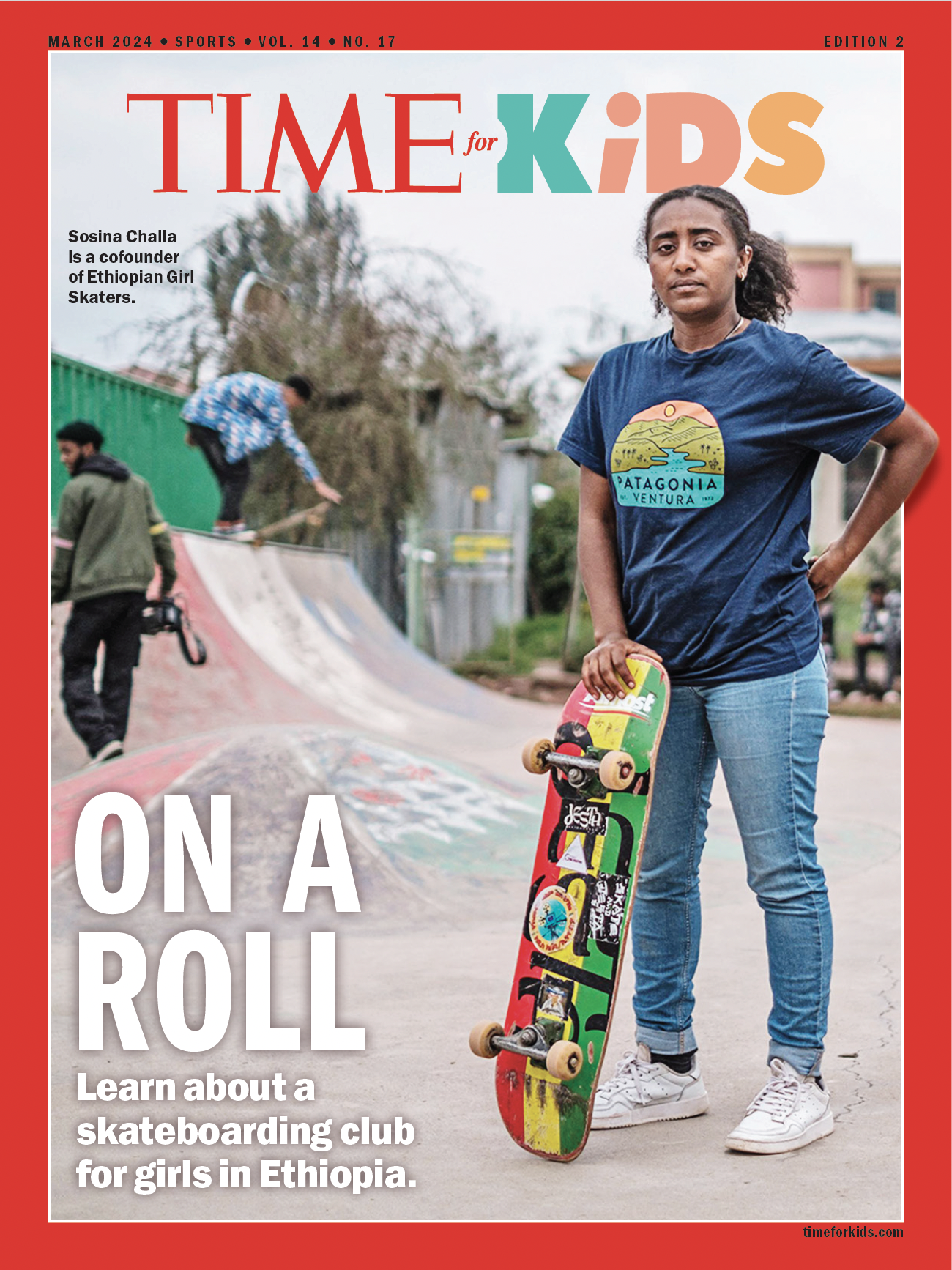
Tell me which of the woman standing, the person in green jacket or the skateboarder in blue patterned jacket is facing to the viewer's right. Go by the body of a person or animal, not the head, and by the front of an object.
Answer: the skateboarder in blue patterned jacket

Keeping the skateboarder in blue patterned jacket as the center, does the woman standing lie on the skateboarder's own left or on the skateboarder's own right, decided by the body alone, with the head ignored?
on the skateboarder's own right

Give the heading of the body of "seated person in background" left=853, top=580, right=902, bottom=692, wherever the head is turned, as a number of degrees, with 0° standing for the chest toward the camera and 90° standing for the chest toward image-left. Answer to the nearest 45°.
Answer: approximately 45°

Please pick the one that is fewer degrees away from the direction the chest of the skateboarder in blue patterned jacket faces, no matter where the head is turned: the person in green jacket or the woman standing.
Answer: the woman standing

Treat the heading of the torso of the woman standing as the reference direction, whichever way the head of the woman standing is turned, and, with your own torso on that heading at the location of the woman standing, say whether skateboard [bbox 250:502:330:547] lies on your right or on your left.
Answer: on your right

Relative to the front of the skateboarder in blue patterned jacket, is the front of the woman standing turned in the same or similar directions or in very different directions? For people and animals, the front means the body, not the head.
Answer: very different directions

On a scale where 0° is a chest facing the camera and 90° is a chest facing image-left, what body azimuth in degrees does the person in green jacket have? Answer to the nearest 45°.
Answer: approximately 135°

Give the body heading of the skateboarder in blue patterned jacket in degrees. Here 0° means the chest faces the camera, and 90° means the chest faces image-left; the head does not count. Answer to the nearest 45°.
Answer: approximately 270°

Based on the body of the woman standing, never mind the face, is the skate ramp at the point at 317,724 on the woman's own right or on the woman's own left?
on the woman's own right
